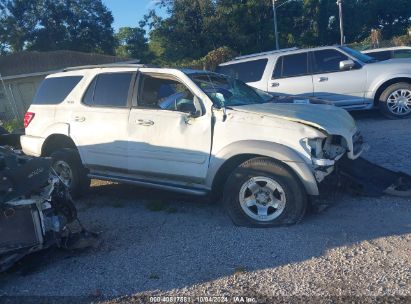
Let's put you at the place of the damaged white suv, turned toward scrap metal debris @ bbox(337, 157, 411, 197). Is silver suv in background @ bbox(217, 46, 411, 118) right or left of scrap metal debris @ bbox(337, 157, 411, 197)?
left

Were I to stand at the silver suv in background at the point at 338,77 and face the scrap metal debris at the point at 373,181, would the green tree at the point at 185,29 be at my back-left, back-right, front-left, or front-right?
back-right

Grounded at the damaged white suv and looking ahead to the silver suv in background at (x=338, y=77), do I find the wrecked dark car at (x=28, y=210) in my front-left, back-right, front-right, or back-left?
back-left

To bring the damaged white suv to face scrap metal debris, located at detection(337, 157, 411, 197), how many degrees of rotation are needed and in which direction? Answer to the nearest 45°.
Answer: approximately 45° to its left

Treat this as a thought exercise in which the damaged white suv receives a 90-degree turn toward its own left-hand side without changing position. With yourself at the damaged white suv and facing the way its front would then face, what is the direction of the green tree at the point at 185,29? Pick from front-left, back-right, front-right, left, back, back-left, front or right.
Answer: front-left

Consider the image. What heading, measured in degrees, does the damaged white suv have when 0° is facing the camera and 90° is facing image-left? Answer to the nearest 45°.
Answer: approximately 315°

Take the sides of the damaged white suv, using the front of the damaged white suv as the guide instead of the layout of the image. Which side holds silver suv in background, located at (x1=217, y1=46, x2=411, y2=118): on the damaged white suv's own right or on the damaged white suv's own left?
on the damaged white suv's own left
